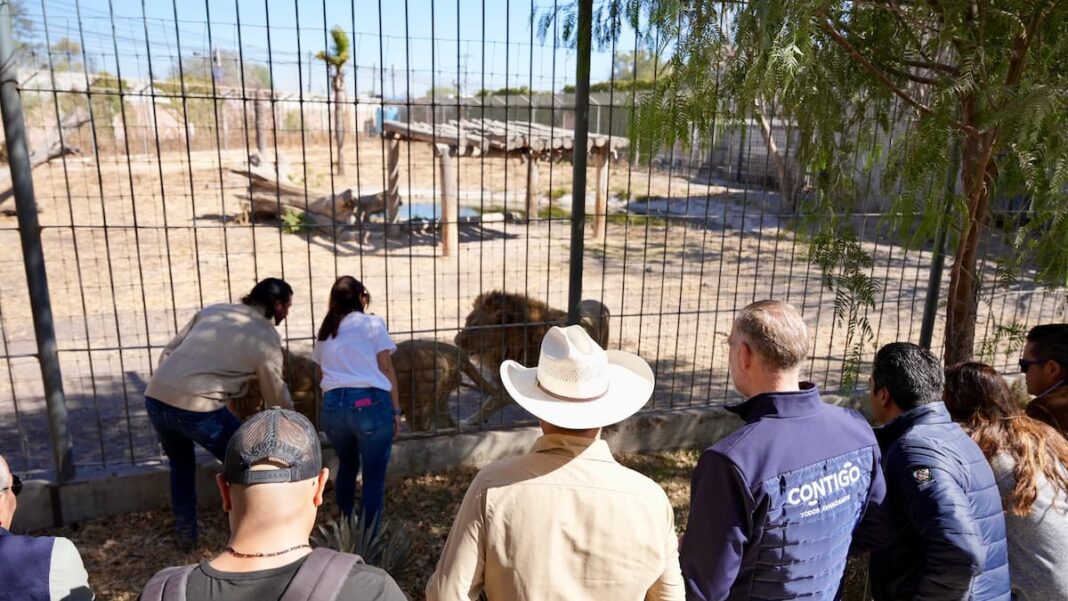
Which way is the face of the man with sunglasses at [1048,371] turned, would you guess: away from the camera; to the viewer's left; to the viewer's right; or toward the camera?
to the viewer's left

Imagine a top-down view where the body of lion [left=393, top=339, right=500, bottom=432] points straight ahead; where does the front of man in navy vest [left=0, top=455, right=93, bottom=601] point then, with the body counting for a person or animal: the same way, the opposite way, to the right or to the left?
to the right

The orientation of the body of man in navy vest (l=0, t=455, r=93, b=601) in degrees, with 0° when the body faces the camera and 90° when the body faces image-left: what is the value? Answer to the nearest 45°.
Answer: approximately 225°

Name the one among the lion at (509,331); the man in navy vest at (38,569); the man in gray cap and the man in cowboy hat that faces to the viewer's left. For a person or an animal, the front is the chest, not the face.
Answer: the lion

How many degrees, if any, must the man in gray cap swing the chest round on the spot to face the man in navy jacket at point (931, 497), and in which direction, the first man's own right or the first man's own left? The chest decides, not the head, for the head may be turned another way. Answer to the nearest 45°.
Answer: approximately 90° to the first man's own right

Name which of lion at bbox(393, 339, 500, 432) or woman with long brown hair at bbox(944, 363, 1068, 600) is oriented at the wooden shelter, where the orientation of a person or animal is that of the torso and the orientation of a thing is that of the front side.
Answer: the woman with long brown hair

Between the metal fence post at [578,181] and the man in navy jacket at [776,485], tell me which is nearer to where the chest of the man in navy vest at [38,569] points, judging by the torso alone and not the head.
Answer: the metal fence post

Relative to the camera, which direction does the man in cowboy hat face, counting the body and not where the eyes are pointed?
away from the camera

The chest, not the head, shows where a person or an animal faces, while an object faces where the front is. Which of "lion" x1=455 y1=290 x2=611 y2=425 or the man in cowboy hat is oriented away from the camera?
the man in cowboy hat

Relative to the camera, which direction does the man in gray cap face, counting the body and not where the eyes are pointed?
away from the camera

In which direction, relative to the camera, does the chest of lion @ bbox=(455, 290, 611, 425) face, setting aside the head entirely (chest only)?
to the viewer's left

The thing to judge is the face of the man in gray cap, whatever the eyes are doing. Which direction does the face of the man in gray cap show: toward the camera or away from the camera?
away from the camera

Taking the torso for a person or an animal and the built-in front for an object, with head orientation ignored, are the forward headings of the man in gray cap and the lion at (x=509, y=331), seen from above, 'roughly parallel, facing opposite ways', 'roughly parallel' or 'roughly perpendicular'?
roughly perpendicular

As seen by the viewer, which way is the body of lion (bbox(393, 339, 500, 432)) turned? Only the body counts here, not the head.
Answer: to the viewer's left

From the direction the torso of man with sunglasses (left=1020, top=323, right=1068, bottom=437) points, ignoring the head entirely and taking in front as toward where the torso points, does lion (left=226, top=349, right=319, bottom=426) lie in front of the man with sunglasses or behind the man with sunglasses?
in front
